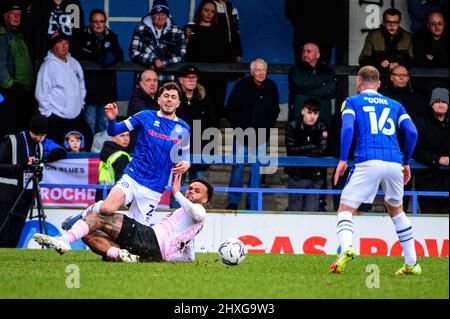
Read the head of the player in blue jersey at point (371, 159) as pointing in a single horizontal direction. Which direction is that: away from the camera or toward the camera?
away from the camera

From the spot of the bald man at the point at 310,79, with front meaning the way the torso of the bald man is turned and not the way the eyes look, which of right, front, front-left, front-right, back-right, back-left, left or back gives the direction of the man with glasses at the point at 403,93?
left

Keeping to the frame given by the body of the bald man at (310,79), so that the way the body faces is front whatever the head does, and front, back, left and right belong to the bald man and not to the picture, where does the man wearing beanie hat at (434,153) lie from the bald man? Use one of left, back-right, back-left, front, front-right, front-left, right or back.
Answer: left

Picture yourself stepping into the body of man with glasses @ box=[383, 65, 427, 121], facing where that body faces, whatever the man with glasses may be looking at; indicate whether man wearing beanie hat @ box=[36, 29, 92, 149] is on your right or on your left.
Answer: on your right

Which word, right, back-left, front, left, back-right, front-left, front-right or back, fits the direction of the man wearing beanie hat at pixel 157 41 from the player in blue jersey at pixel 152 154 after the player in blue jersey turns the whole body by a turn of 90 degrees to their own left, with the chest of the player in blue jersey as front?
left

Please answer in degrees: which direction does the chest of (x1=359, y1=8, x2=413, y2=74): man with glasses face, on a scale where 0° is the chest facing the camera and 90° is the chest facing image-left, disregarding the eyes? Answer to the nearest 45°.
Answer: approximately 0°
